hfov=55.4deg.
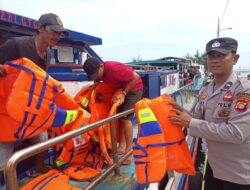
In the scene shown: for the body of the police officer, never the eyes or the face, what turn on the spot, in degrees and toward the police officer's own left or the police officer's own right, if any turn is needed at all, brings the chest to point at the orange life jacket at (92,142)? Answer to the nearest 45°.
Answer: approximately 90° to the police officer's own right

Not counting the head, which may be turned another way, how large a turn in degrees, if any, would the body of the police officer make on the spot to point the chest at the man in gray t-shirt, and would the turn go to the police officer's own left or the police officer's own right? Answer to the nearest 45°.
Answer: approximately 45° to the police officer's own right

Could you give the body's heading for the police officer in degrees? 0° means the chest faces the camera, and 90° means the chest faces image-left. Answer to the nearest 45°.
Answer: approximately 45°

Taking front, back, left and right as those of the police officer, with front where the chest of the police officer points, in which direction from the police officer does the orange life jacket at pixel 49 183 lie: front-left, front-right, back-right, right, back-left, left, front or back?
front-right

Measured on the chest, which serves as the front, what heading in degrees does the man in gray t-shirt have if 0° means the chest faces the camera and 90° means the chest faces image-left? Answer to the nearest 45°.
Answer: approximately 315°

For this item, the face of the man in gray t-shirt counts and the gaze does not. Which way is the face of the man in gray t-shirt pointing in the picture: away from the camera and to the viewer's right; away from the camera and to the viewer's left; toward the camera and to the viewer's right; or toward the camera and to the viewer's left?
toward the camera and to the viewer's right

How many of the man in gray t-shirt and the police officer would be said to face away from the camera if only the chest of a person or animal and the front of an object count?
0
